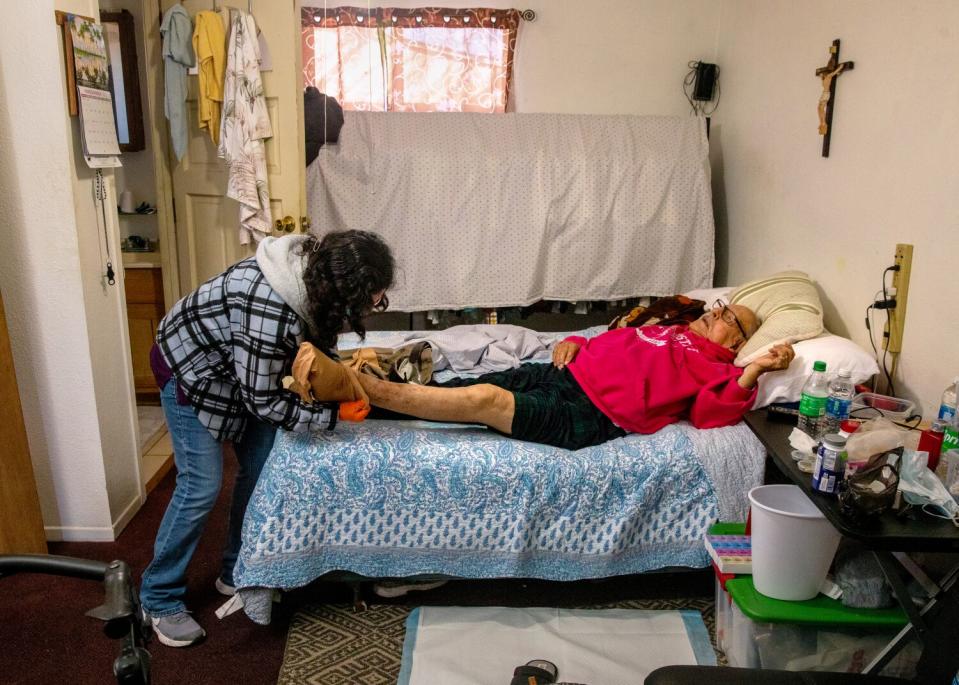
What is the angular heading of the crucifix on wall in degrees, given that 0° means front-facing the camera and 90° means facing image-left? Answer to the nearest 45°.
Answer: approximately 45°

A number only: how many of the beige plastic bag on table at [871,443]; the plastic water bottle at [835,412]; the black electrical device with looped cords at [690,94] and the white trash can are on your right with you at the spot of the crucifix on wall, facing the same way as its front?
1

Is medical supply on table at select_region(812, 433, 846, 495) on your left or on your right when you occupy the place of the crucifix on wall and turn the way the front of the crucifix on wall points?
on your left

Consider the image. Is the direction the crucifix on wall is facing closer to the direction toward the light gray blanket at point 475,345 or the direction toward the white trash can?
the light gray blanket

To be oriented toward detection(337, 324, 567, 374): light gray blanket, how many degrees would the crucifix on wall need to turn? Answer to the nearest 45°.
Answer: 0° — it already faces it

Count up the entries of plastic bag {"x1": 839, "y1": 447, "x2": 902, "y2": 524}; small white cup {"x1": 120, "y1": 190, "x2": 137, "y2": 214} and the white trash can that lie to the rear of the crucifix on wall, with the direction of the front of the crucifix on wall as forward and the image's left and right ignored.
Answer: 0

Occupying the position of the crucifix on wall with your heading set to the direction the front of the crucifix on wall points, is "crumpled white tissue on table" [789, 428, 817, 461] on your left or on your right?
on your left

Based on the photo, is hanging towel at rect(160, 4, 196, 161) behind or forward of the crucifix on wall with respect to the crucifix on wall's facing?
forward

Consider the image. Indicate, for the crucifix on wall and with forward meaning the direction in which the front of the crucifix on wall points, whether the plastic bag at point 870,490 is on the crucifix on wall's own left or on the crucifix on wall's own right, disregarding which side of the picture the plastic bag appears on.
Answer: on the crucifix on wall's own left

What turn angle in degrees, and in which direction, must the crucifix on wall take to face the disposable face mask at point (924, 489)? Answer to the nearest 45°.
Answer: approximately 45° to its left

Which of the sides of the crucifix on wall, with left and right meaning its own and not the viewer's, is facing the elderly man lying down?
front

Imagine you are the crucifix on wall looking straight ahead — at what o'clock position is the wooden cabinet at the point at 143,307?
The wooden cabinet is roughly at 1 o'clock from the crucifix on wall.

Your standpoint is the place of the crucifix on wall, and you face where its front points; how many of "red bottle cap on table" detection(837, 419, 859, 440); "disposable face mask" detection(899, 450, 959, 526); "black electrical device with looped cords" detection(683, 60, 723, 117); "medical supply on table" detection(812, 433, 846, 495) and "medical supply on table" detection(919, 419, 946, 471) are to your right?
1

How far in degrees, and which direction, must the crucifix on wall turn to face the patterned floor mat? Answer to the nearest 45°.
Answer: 0° — it already faces it

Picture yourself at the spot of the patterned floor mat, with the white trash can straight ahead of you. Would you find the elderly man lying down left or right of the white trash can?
left

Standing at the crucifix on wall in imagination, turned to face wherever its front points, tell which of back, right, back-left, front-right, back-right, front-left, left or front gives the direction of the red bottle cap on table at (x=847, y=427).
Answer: front-left

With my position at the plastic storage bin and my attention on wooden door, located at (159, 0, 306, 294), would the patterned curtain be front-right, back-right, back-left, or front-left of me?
front-right
